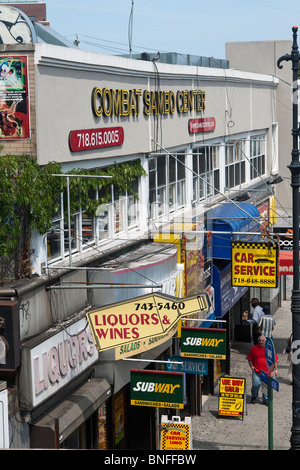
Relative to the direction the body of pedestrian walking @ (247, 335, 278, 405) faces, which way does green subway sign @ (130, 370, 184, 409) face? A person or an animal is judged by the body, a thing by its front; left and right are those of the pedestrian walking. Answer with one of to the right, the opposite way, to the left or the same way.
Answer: the same way

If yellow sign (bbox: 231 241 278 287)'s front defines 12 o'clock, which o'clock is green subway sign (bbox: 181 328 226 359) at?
The green subway sign is roughly at 1 o'clock from the yellow sign.

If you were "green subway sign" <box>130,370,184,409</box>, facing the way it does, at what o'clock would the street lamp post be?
The street lamp post is roughly at 8 o'clock from the green subway sign.

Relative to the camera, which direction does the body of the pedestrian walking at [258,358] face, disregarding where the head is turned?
toward the camera

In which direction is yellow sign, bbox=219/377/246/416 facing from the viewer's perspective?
toward the camera

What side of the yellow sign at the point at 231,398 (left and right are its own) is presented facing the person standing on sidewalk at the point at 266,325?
back

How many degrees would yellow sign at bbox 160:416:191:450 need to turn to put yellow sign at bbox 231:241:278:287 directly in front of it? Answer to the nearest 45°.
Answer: approximately 135° to its left

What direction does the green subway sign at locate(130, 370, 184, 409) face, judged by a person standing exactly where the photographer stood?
facing the viewer

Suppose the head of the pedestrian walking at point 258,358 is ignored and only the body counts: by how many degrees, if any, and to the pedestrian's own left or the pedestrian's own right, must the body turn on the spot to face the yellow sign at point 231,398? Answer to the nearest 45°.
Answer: approximately 45° to the pedestrian's own right

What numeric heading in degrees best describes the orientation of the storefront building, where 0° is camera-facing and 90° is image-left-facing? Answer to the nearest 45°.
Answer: approximately 315°

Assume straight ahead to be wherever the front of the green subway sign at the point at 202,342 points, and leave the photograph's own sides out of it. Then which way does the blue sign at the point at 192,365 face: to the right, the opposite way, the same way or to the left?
the same way

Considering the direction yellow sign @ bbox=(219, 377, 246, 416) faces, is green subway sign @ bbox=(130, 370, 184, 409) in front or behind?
in front

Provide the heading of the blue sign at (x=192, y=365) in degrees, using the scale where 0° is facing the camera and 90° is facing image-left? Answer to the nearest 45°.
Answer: approximately 0°

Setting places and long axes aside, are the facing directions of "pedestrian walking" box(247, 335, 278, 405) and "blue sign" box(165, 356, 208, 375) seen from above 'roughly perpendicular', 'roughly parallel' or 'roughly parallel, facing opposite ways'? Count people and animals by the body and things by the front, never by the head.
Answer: roughly parallel

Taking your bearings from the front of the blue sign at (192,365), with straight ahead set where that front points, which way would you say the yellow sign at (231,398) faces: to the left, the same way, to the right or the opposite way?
the same way

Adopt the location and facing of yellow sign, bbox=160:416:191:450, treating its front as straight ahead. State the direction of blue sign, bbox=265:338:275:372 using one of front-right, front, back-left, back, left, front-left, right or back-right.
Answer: left
